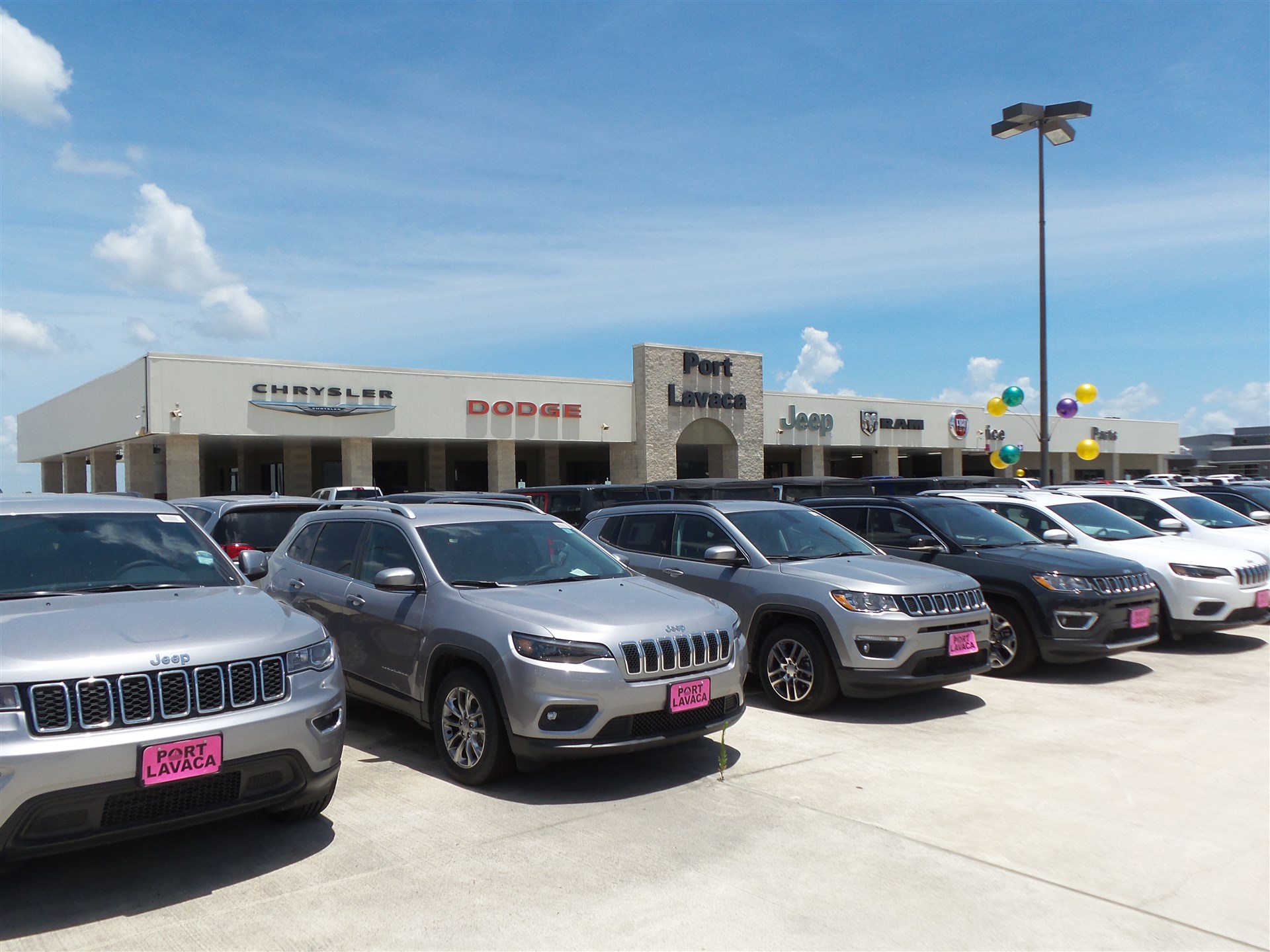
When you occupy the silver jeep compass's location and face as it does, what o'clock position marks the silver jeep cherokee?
The silver jeep cherokee is roughly at 3 o'clock from the silver jeep compass.

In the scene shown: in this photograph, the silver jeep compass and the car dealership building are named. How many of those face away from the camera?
0

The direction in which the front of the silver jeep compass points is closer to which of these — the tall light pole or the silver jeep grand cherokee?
the silver jeep grand cherokee

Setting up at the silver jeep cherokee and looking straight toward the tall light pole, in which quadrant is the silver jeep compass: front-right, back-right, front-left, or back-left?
front-right

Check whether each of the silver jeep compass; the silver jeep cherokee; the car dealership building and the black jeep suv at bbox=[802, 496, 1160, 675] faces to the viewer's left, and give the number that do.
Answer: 0

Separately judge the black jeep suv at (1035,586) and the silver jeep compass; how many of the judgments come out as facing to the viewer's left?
0

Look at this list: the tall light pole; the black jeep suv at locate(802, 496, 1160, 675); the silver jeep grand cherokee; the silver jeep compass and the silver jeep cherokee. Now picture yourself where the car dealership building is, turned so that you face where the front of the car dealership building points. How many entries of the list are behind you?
0

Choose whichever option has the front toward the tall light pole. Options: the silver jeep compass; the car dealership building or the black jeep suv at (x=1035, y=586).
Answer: the car dealership building

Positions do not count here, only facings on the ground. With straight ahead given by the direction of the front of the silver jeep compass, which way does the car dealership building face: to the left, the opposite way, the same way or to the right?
the same way

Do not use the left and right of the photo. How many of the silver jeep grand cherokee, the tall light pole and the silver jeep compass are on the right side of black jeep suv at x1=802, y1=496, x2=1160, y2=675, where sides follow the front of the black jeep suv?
2

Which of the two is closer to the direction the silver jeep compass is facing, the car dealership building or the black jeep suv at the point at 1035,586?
the black jeep suv

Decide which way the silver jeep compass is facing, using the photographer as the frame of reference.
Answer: facing the viewer and to the right of the viewer

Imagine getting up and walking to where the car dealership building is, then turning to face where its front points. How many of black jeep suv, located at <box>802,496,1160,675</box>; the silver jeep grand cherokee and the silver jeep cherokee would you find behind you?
0

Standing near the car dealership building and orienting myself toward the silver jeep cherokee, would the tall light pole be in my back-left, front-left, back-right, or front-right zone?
front-left

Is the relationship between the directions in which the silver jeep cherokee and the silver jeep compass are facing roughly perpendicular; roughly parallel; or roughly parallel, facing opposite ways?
roughly parallel

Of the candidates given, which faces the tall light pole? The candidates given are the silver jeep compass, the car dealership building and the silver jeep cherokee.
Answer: the car dealership building

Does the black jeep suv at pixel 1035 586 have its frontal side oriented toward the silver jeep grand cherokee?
no

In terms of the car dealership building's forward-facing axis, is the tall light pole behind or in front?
in front

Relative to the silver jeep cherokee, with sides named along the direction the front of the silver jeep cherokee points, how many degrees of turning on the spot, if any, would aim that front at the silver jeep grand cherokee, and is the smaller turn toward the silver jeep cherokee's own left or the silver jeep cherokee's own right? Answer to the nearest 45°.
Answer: approximately 90° to the silver jeep cherokee's own right

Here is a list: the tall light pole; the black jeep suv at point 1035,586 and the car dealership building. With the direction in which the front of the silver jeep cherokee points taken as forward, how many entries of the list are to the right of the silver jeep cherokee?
0

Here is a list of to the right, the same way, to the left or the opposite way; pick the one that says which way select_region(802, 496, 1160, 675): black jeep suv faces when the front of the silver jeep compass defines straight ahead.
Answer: the same way

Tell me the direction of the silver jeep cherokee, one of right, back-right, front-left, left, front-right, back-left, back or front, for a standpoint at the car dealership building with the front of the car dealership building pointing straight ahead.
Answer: front-right

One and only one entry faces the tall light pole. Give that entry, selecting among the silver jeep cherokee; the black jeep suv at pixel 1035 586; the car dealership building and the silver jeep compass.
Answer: the car dealership building

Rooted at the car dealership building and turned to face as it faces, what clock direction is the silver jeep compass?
The silver jeep compass is roughly at 1 o'clock from the car dealership building.
